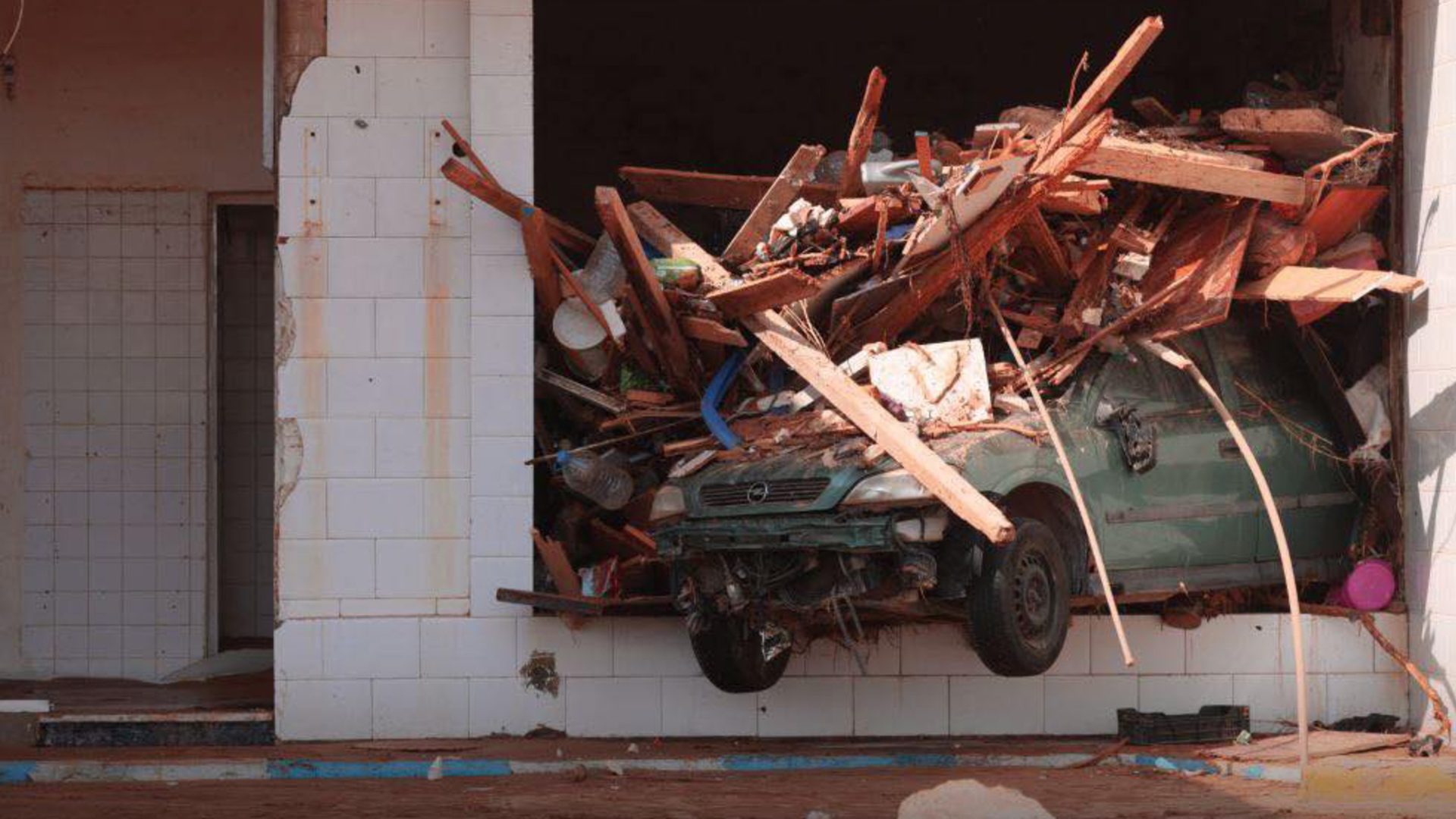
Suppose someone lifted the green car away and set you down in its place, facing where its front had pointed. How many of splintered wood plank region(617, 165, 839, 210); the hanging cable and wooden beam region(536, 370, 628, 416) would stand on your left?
0

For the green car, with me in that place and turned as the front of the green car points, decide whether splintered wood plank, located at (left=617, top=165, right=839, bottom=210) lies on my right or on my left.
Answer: on my right

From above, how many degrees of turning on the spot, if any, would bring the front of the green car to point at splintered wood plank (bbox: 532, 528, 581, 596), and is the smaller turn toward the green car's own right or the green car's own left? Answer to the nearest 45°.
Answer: approximately 45° to the green car's own right

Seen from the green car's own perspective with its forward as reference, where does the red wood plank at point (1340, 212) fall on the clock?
The red wood plank is roughly at 6 o'clock from the green car.

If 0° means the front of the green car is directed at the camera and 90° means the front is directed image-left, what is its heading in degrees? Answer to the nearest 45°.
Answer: approximately 45°

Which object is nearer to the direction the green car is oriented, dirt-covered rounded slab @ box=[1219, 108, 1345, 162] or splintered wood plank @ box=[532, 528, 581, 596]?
the splintered wood plank

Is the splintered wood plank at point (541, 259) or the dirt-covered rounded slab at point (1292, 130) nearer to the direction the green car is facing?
the splintered wood plank
